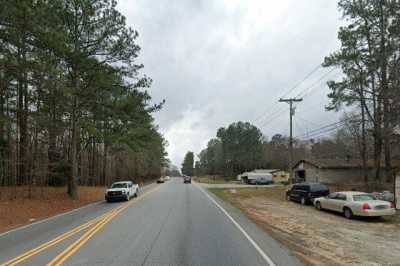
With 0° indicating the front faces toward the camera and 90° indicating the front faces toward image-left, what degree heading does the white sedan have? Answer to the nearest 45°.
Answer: approximately 135°

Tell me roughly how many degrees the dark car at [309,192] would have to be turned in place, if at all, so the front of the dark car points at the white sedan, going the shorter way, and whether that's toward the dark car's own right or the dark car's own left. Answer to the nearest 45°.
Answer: approximately 180°

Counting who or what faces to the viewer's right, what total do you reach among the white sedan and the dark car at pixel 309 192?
0

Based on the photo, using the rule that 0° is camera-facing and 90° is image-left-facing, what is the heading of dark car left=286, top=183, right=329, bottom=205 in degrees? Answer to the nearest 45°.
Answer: approximately 45°
